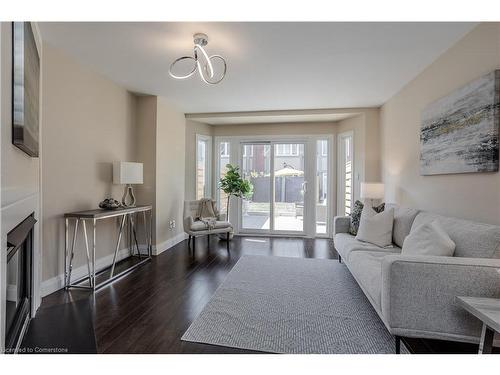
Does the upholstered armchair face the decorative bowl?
no

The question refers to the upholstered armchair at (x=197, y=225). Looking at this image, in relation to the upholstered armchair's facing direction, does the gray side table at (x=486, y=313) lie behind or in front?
in front

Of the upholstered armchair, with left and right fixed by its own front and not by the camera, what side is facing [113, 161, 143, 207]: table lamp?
right

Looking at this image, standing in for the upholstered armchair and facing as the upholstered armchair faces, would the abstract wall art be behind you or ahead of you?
ahead

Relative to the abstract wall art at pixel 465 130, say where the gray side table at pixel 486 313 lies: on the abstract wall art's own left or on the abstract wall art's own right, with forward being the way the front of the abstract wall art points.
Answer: on the abstract wall art's own left

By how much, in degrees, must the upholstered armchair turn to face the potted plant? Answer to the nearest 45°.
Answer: approximately 90° to its left

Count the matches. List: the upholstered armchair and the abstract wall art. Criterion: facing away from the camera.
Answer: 0

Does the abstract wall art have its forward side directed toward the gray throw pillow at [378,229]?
no

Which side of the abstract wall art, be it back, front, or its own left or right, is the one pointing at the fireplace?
front

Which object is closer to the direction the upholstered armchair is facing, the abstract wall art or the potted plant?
the abstract wall art

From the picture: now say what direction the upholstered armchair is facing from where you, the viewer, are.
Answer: facing the viewer and to the right of the viewer

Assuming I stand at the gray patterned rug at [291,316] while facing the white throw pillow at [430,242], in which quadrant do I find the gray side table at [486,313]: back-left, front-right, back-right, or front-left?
front-right

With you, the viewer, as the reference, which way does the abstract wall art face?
facing the viewer and to the left of the viewer
